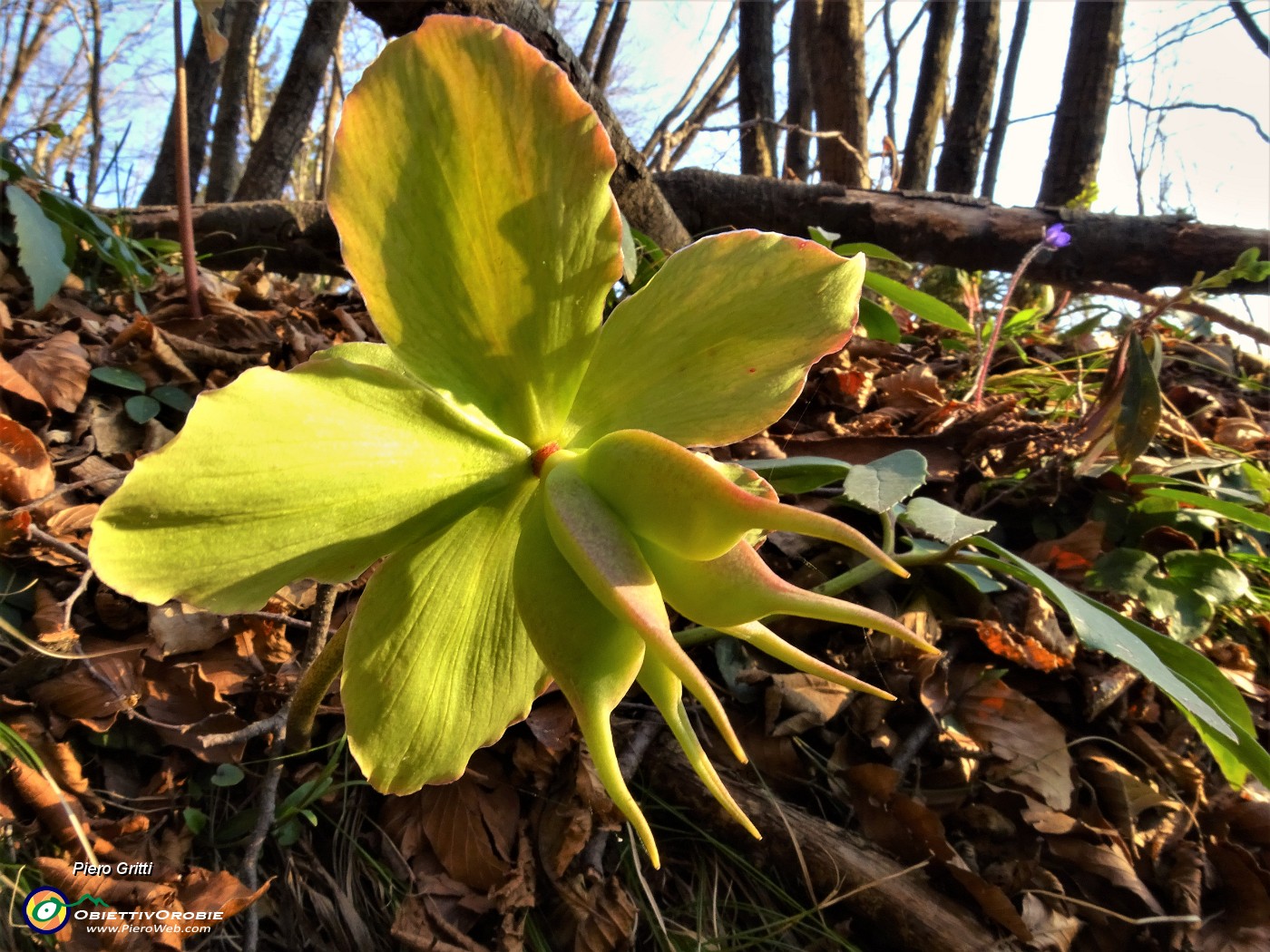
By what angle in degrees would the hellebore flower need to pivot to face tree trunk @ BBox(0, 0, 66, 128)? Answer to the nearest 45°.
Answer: approximately 180°

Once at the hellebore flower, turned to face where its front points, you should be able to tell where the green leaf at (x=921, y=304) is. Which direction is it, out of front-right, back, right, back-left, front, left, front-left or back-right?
left

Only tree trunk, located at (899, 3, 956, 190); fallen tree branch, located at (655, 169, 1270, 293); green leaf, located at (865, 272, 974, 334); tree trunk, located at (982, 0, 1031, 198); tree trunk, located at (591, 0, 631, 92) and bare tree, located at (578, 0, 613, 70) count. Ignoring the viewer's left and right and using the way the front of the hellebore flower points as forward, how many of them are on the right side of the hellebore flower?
0

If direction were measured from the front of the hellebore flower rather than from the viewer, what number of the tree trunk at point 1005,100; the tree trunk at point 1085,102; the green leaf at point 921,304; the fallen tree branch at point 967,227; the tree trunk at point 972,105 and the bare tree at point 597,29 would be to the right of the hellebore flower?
0

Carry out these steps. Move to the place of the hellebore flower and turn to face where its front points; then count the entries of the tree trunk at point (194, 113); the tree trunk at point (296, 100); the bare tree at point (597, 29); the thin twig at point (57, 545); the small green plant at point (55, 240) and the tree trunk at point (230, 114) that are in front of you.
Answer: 0

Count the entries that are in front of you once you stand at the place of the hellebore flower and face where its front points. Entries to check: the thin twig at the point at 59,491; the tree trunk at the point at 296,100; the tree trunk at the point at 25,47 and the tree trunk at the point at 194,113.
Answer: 0

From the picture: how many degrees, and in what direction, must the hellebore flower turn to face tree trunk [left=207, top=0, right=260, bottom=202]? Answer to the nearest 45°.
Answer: approximately 135° to its left

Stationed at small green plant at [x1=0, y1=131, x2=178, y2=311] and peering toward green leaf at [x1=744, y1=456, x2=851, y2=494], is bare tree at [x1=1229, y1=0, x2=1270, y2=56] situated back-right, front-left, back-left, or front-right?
front-left

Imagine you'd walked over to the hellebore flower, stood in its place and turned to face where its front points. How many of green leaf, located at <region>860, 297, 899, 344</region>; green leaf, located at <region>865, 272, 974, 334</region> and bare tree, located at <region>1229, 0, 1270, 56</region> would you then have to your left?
3

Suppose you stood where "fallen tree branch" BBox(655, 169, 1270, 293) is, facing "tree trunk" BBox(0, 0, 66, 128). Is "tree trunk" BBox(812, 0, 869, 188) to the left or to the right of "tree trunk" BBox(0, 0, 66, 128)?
right

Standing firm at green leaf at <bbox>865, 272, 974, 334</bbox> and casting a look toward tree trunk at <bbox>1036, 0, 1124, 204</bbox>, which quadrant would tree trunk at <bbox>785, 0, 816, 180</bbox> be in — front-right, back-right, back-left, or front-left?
front-left

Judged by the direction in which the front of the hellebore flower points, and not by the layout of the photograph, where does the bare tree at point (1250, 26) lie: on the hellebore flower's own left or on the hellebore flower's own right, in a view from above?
on the hellebore flower's own left

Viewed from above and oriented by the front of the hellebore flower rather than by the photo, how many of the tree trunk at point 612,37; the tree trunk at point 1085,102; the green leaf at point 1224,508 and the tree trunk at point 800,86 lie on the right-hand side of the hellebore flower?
0

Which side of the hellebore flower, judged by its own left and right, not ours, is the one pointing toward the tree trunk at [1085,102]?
left

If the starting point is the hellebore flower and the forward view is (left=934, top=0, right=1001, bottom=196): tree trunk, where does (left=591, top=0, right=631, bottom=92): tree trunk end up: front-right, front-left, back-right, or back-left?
front-left

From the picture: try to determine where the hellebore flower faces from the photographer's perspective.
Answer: facing the viewer and to the right of the viewer

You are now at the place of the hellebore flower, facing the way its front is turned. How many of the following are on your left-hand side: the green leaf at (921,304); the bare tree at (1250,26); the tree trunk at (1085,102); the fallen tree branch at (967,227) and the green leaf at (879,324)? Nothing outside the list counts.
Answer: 5

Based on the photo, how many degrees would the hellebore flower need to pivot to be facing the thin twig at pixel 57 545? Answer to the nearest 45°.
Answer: approximately 180°

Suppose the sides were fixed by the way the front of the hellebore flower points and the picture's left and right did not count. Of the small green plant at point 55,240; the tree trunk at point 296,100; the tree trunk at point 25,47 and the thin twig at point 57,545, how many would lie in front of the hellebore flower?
0

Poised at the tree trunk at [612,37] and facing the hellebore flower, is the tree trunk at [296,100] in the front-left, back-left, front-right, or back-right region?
front-right
